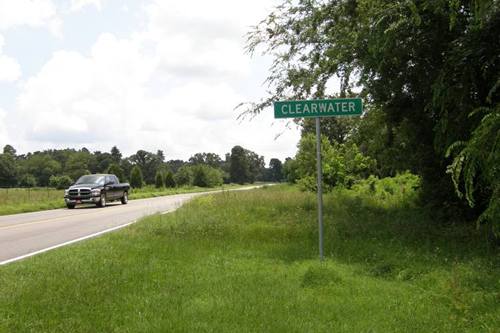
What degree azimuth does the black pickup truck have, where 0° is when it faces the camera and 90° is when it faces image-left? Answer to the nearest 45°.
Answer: approximately 45°

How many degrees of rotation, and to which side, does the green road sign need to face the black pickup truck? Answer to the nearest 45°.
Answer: approximately 135° to its right

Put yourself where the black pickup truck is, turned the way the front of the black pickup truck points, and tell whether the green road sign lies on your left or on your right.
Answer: on your left

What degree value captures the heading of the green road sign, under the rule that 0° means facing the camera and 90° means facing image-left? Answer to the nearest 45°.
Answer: approximately 0°
